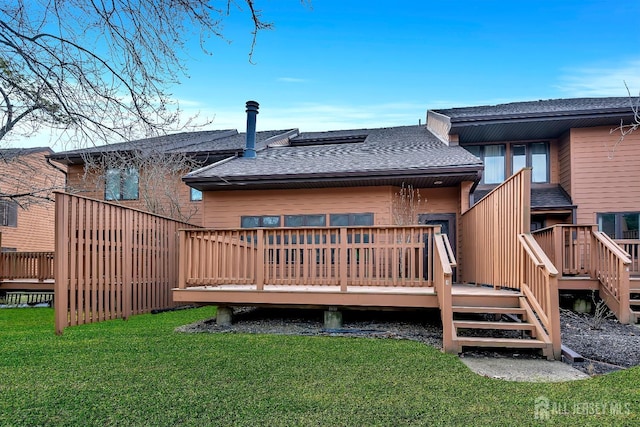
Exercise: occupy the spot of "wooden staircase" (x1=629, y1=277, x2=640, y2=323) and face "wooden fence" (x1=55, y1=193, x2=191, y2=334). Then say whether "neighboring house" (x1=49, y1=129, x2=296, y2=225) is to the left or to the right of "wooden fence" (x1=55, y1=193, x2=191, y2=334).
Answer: right

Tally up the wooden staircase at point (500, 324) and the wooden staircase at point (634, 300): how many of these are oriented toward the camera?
2

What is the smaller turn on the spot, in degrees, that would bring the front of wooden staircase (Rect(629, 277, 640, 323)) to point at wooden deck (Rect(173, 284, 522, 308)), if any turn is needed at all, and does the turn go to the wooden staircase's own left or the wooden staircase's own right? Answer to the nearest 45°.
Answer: approximately 45° to the wooden staircase's own right

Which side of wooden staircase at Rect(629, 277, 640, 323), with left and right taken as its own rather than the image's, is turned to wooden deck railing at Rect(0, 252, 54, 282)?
right

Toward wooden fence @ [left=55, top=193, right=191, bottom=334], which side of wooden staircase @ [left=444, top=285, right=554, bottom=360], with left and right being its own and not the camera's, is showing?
right

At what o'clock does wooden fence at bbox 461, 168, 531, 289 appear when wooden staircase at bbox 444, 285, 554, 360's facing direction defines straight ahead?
The wooden fence is roughly at 6 o'clock from the wooden staircase.

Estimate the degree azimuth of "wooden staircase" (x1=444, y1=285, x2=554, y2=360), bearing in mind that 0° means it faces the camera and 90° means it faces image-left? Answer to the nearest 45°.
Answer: approximately 0°

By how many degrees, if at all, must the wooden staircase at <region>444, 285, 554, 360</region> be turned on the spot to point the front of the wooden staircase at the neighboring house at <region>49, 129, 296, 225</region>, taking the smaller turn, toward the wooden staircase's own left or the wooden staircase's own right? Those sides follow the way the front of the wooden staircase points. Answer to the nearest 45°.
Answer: approximately 135° to the wooden staircase's own right

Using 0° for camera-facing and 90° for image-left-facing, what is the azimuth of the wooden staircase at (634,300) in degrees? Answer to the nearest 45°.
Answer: approximately 0°
